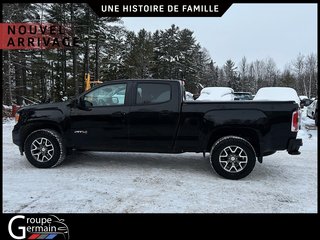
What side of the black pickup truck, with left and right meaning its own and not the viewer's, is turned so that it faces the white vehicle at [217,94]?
right

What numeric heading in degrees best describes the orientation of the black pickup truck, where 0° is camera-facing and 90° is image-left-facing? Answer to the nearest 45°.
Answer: approximately 90°
